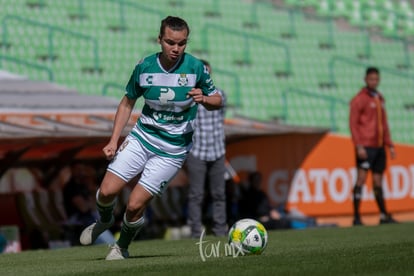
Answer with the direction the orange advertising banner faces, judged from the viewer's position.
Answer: facing the viewer

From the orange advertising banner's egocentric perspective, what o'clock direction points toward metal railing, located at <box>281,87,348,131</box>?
The metal railing is roughly at 6 o'clock from the orange advertising banner.

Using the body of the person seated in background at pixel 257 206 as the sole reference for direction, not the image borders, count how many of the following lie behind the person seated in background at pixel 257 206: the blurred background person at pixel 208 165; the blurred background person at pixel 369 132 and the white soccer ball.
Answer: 0

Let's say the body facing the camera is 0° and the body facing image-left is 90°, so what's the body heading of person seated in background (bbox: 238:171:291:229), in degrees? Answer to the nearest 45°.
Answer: approximately 315°

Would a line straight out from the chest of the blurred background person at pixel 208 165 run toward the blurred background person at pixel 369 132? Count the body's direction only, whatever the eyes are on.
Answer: no

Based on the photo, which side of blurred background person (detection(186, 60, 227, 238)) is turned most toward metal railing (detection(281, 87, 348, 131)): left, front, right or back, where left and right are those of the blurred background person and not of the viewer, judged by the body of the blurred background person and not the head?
back

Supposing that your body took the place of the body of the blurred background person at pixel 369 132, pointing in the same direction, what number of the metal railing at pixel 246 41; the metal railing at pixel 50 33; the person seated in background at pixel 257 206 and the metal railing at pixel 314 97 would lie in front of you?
0

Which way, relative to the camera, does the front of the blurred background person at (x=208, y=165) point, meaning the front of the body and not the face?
toward the camera

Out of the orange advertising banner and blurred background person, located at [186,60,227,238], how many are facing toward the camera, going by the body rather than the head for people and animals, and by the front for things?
2

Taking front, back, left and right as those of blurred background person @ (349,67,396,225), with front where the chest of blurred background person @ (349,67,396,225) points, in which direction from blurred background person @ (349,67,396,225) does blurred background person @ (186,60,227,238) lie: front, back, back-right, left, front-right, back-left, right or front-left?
right

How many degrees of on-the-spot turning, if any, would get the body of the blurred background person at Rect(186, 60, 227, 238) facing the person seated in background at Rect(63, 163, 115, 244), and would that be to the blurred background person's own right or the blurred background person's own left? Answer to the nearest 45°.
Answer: approximately 135° to the blurred background person's own right

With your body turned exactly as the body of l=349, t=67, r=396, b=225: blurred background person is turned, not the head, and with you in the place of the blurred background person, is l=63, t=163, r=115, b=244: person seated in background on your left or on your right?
on your right

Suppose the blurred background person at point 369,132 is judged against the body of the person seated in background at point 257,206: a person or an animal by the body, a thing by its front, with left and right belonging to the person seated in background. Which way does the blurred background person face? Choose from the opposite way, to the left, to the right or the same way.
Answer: the same way

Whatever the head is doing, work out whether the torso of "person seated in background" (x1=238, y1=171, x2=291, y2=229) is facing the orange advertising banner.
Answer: no

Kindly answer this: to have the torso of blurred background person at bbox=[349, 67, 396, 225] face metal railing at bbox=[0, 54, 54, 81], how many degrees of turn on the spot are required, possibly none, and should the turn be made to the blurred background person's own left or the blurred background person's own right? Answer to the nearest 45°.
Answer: approximately 135° to the blurred background person's own right
